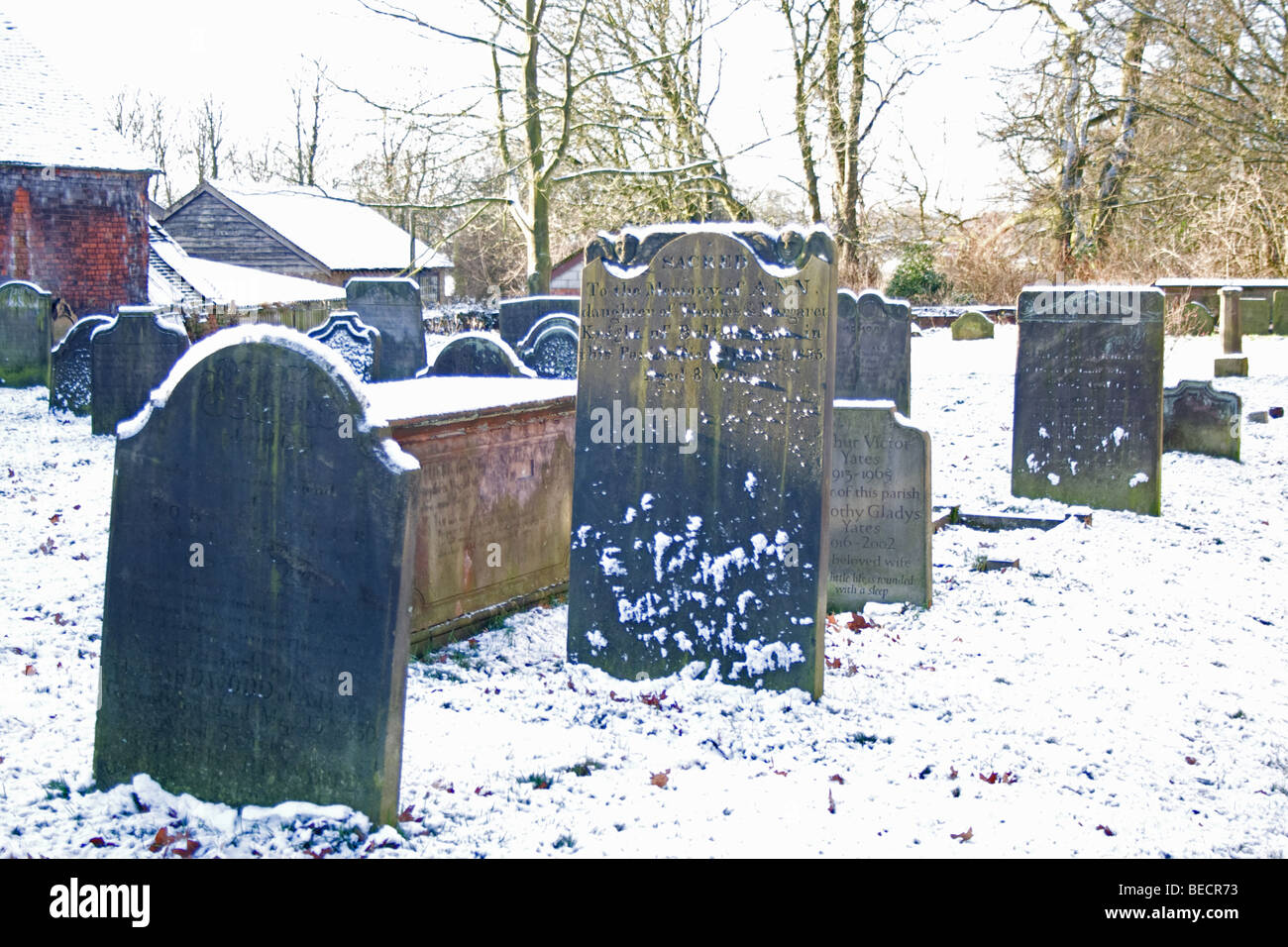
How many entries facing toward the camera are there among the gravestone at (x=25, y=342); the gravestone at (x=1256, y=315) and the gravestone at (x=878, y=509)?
3

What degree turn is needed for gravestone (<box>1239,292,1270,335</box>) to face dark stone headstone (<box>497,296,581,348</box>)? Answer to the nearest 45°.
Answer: approximately 45° to its right

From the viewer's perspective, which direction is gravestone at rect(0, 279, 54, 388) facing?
toward the camera

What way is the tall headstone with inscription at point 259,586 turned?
toward the camera

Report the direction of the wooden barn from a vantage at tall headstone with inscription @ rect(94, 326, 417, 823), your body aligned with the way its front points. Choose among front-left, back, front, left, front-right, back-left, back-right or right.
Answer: back
